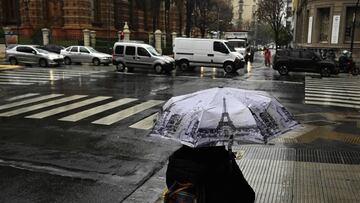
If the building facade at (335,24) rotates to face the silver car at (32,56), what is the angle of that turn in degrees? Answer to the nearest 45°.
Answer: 0° — it already faces it

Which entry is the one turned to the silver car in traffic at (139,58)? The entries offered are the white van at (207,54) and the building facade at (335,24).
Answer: the building facade

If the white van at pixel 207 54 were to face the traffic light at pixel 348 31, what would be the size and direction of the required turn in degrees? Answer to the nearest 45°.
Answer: approximately 45° to its left

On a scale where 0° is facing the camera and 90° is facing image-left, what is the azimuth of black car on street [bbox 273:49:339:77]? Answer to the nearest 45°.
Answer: approximately 270°

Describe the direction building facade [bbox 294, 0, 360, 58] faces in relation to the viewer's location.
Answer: facing the viewer and to the left of the viewer

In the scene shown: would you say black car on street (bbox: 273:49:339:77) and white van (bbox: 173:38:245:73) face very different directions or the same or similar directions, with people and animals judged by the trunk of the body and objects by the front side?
same or similar directions

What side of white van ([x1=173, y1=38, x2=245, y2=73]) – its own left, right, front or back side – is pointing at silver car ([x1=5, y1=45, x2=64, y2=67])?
back

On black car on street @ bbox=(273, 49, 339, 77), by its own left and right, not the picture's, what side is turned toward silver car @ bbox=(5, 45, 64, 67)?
back

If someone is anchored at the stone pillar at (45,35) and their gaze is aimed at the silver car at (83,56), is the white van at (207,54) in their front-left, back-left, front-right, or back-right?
front-left

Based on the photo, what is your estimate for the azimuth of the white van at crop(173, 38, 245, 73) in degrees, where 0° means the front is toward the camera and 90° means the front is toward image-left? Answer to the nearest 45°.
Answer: approximately 270°

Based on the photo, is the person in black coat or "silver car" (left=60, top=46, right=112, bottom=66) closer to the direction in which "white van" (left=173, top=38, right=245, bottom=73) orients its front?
the person in black coat

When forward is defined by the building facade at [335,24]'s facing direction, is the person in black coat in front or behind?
in front

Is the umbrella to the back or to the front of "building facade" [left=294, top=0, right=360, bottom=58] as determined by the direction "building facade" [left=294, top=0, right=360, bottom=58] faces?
to the front

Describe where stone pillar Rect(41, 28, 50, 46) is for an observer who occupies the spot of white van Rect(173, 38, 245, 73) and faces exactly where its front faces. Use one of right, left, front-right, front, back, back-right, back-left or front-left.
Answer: back-left
